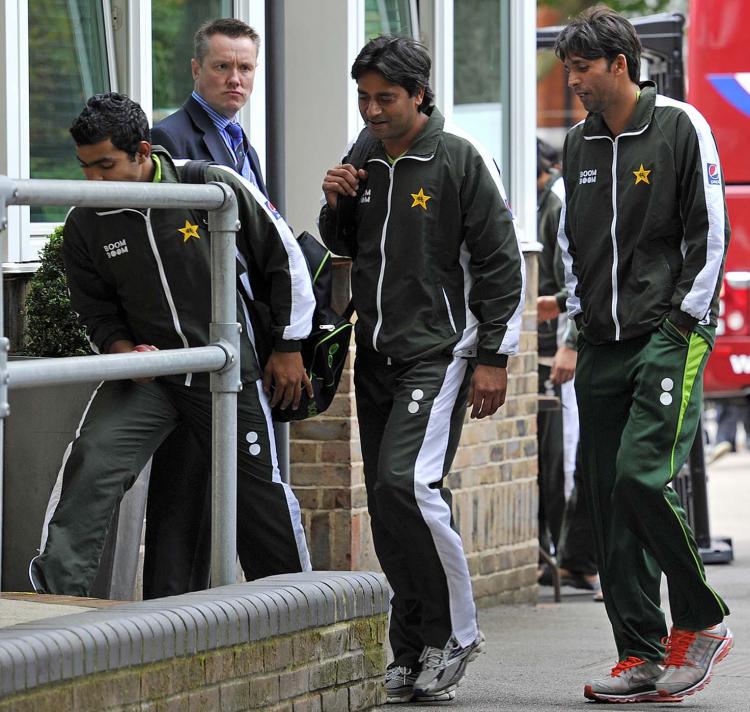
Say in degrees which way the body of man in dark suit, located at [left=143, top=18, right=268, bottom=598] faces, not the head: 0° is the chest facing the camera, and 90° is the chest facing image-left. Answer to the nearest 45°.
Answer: approximately 315°

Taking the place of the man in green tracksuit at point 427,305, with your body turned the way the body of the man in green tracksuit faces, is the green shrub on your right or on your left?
on your right

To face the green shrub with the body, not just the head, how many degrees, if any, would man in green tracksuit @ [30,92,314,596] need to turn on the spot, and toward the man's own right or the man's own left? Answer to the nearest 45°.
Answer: approximately 90° to the man's own right

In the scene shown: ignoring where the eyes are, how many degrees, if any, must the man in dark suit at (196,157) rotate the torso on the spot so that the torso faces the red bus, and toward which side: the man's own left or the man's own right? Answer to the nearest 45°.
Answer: approximately 90° to the man's own left

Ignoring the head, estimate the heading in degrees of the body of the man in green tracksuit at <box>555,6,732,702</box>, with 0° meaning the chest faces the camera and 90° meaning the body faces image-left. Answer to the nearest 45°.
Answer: approximately 45°

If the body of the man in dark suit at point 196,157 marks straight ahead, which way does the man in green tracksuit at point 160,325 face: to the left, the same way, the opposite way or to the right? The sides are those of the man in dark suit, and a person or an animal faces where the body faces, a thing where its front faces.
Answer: to the right

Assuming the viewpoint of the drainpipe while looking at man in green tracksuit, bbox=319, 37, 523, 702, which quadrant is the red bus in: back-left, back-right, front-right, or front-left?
back-left

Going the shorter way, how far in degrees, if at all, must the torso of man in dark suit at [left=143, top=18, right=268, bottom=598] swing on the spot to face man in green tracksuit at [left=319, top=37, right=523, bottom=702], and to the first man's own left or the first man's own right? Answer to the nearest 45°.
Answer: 0° — they already face them

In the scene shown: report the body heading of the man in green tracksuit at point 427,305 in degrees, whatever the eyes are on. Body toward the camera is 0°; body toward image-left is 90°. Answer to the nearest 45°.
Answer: approximately 45°
